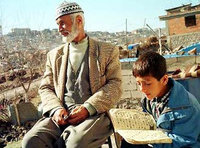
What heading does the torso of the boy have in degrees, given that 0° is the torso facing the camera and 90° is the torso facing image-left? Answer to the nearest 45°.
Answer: approximately 45°

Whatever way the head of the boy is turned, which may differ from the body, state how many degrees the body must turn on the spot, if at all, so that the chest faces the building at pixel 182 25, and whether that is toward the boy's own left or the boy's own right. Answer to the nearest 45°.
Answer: approximately 135° to the boy's own right

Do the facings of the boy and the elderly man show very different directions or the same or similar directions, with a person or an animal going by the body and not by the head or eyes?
same or similar directions

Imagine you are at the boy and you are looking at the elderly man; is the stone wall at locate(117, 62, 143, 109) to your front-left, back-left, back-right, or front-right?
front-right

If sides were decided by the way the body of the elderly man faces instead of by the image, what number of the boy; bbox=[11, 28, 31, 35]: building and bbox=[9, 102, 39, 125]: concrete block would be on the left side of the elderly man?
1

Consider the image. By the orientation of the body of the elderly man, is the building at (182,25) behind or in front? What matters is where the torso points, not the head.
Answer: behind

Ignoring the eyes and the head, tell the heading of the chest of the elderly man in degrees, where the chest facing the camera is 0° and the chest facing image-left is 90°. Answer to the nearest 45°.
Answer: approximately 45°

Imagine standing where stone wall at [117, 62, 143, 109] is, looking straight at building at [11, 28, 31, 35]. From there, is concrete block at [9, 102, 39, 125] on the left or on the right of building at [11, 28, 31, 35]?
left

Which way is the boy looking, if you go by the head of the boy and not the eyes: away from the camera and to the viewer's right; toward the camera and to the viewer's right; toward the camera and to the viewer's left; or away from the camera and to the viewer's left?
toward the camera and to the viewer's left

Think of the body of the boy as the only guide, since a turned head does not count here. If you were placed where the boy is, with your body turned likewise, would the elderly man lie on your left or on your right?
on your right

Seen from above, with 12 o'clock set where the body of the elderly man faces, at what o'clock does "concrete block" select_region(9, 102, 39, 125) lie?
The concrete block is roughly at 4 o'clock from the elderly man.

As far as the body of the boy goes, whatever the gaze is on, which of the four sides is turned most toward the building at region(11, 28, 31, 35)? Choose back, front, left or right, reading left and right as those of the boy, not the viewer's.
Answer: right

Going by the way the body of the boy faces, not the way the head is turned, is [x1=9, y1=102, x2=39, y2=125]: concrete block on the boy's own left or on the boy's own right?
on the boy's own right

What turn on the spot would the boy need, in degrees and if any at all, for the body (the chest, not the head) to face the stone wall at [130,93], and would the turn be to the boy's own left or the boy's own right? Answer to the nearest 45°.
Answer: approximately 135° to the boy's own right

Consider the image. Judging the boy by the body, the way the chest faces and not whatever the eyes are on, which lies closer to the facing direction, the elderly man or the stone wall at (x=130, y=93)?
the elderly man

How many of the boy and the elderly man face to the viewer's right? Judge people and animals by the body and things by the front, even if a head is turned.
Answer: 0
